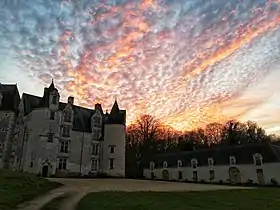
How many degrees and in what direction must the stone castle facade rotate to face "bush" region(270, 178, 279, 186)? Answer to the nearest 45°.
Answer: approximately 45° to its left

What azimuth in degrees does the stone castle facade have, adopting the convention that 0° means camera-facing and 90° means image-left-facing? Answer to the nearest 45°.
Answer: approximately 315°
